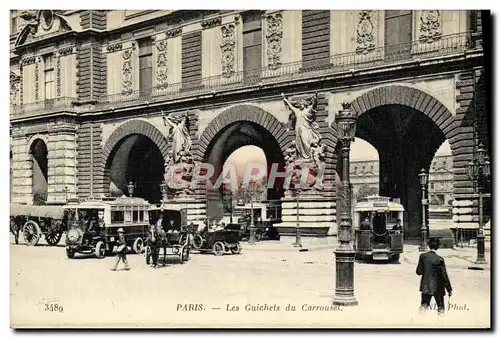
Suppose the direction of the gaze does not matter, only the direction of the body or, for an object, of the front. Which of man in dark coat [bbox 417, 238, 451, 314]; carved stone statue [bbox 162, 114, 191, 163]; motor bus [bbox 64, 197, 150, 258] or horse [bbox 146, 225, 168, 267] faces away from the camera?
the man in dark coat

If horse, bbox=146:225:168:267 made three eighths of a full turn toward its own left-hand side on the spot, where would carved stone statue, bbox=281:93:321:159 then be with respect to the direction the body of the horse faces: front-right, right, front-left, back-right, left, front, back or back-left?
front-left

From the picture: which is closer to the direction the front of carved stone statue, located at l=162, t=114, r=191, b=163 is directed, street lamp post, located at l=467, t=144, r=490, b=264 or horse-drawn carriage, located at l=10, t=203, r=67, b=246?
the horse-drawn carriage

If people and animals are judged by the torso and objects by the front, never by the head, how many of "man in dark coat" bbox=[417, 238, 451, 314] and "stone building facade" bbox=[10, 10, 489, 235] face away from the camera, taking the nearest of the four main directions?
1

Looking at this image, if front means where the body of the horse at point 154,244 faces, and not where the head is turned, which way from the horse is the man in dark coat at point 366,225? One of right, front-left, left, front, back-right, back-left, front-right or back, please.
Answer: back-left

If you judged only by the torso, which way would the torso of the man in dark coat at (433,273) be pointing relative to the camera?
away from the camera

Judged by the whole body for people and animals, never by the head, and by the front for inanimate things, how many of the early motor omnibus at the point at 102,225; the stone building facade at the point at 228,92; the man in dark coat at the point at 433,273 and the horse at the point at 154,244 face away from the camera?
1

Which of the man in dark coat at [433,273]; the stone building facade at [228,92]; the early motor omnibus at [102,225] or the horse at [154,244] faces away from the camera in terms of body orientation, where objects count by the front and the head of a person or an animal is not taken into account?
the man in dark coat

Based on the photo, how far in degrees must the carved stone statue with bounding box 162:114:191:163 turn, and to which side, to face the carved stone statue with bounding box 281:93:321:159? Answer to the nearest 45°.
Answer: approximately 90° to its left

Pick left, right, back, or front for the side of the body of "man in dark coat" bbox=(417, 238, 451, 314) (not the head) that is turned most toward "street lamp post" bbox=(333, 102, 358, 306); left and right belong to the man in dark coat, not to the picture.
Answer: left

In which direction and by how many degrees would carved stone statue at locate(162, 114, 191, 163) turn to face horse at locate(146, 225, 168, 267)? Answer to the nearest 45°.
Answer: approximately 45° to its left

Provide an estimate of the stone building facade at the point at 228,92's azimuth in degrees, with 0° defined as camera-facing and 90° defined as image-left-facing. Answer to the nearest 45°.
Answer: approximately 45°

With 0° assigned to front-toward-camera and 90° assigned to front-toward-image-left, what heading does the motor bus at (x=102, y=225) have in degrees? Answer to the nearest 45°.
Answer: approximately 45°

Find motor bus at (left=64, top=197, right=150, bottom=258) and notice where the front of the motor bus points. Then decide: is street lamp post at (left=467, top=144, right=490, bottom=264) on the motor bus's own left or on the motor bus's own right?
on the motor bus's own left

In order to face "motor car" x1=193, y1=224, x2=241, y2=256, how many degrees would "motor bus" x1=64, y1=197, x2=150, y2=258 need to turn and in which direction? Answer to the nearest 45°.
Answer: approximately 135° to its left

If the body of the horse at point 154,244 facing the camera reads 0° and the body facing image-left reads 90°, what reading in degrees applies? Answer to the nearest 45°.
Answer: approximately 45°
